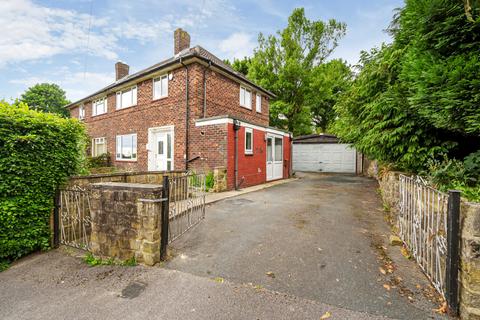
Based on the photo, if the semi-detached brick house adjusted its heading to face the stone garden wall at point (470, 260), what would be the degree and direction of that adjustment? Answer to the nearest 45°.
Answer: approximately 45° to its left

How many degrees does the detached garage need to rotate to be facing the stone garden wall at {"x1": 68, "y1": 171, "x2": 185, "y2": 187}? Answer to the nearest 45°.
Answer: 0° — it already faces it

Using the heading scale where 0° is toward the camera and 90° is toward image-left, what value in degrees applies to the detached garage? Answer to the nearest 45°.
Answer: approximately 0°

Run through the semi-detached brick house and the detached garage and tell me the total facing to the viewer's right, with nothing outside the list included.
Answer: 0

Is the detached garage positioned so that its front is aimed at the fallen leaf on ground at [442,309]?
yes

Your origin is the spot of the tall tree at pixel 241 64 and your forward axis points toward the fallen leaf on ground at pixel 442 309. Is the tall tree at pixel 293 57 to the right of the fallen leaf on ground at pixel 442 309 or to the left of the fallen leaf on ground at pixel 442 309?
left

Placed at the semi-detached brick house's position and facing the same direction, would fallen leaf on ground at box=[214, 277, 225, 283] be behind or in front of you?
in front

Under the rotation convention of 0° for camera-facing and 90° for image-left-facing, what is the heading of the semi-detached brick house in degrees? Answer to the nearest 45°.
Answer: approximately 45°

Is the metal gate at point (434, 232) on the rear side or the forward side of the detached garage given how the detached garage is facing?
on the forward side

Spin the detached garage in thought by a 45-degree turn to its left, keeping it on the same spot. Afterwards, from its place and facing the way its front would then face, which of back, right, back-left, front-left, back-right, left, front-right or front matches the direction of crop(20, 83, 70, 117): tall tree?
back-right

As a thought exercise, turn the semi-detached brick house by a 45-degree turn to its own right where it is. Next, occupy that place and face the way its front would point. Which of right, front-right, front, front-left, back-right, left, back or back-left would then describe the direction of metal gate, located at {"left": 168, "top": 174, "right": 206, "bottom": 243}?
left

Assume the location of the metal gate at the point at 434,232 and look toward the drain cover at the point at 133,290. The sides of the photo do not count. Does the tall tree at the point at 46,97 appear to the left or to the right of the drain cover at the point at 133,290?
right
